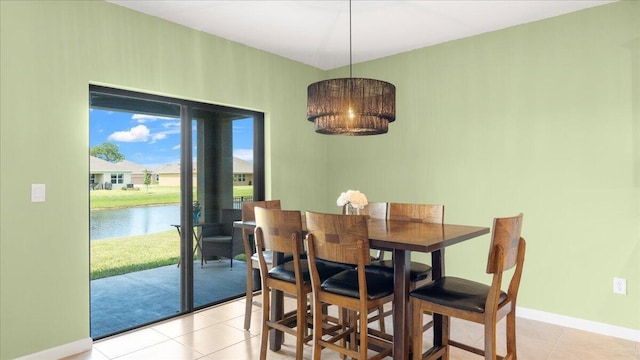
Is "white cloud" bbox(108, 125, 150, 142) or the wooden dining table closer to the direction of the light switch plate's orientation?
the wooden dining table

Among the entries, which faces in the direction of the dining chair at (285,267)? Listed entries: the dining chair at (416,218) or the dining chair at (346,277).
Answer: the dining chair at (416,218)

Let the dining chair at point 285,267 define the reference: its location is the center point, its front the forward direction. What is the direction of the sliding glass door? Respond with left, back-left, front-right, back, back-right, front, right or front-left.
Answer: left

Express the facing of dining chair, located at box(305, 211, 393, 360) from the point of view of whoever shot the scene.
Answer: facing away from the viewer and to the right of the viewer

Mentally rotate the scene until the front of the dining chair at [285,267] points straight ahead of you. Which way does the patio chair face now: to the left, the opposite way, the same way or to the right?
the opposite way

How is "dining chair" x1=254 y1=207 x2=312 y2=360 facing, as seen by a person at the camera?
facing away from the viewer and to the right of the viewer

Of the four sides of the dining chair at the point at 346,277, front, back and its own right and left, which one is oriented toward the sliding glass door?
left

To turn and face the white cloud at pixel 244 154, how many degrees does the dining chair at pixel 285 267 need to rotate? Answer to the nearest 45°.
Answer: approximately 45° to its left
